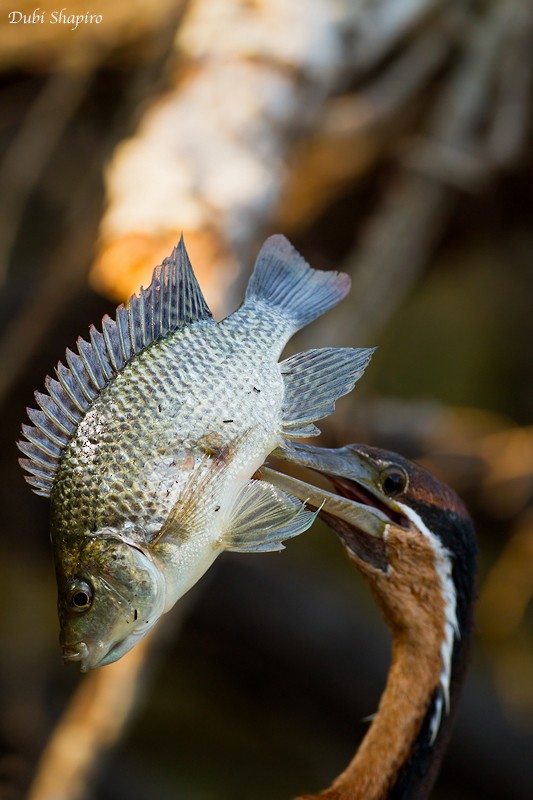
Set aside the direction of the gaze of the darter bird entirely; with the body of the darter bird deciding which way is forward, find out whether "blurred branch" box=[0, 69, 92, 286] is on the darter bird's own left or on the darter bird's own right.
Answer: on the darter bird's own right

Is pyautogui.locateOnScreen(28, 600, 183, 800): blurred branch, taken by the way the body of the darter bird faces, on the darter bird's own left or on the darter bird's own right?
on the darter bird's own right

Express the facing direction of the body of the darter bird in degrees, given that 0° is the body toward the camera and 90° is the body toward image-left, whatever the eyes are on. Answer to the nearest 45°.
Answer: approximately 90°
